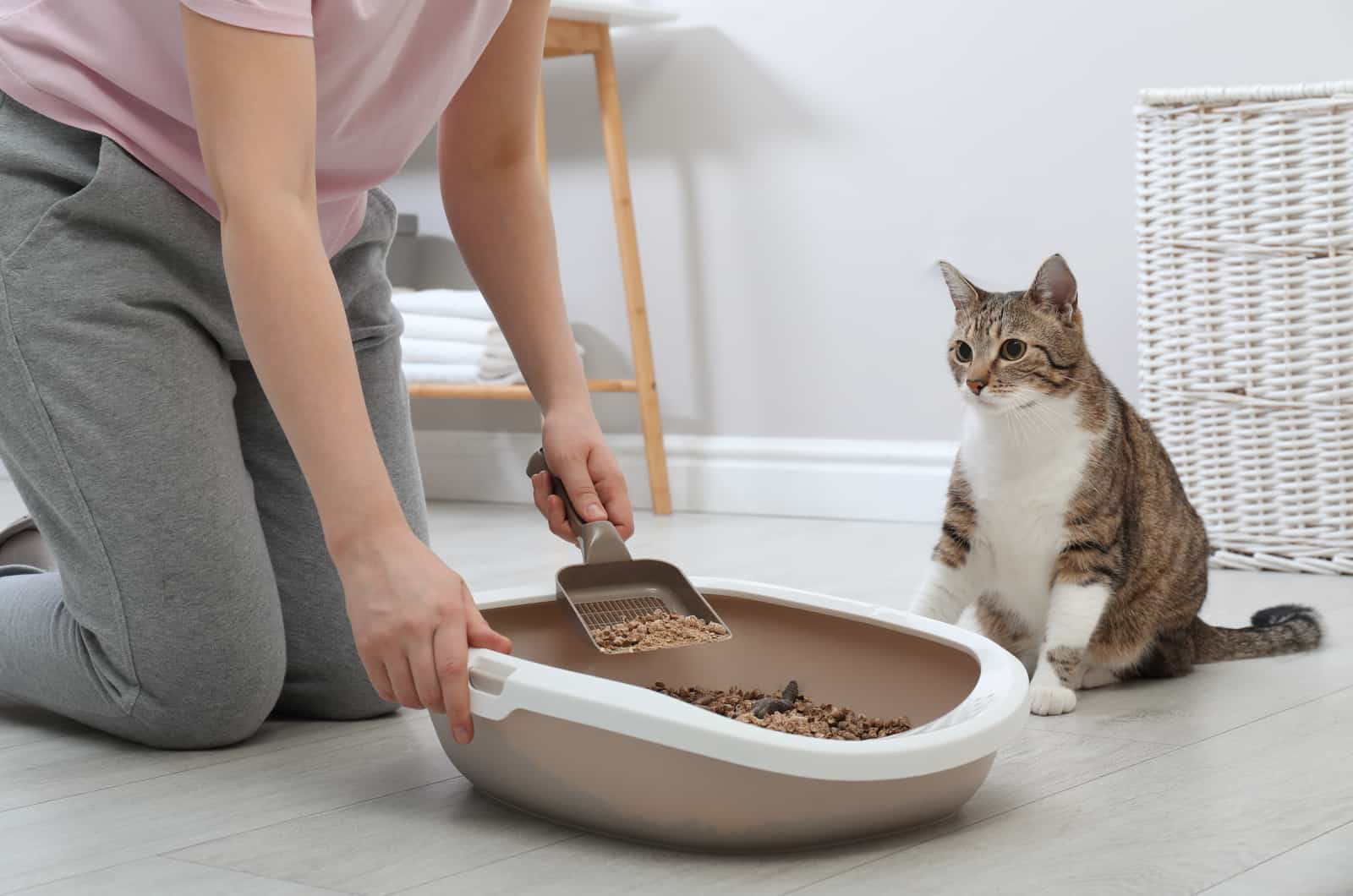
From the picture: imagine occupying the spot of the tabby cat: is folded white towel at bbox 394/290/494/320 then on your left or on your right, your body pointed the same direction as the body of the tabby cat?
on your right

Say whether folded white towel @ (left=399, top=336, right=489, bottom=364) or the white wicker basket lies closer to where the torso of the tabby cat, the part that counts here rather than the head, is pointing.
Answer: the folded white towel

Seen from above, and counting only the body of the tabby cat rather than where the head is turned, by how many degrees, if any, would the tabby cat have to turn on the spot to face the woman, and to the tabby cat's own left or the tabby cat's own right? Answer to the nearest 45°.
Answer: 0° — it already faces them

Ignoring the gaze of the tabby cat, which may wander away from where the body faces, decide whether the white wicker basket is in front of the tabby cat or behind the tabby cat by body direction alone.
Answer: behind

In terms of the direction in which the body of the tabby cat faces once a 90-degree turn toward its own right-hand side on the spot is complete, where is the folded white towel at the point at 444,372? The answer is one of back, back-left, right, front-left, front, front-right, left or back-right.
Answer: front

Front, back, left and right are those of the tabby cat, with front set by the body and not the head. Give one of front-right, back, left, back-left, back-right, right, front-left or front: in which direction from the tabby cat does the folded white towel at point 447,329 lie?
right

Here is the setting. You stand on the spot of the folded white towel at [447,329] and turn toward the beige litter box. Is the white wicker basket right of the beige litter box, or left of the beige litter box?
left

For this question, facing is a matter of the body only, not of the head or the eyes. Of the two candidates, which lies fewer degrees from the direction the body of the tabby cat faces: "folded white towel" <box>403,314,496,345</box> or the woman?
the woman

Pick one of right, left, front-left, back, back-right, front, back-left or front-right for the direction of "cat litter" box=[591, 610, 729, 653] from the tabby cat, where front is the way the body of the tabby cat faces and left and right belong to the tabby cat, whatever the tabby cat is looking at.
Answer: front

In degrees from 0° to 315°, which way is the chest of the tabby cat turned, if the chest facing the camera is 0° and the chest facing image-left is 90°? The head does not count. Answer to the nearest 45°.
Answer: approximately 45°

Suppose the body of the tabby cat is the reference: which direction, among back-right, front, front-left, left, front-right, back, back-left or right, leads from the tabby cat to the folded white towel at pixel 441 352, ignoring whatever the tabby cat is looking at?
right
